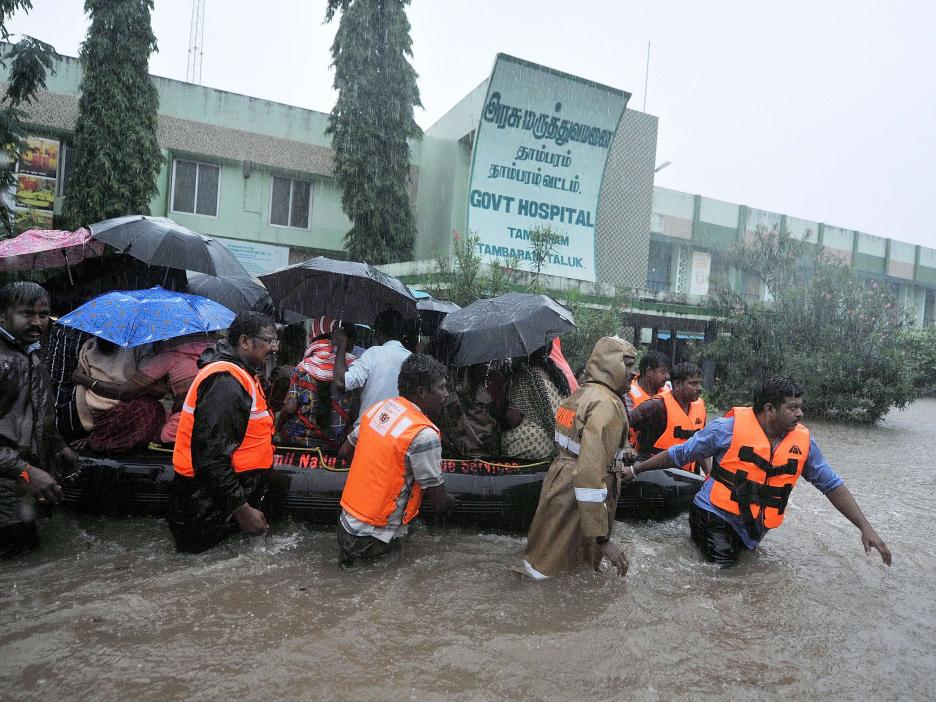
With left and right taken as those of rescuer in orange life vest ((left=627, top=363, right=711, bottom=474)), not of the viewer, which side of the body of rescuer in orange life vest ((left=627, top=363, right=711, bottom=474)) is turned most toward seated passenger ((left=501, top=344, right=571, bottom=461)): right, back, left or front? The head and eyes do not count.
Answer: right

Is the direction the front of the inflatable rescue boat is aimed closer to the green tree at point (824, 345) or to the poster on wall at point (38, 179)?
the green tree

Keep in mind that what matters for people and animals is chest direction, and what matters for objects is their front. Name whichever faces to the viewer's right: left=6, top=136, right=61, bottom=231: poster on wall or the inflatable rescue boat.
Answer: the inflatable rescue boat

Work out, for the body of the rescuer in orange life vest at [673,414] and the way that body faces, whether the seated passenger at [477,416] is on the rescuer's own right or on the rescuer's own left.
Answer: on the rescuer's own right

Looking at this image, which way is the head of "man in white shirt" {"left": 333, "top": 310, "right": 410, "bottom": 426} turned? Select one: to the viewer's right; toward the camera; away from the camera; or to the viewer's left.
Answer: away from the camera

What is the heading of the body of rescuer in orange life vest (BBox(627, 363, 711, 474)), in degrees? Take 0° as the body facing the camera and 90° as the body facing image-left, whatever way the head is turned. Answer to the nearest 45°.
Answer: approximately 315°

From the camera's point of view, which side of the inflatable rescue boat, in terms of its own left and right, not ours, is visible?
right

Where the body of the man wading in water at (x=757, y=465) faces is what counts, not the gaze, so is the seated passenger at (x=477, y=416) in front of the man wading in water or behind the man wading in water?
behind

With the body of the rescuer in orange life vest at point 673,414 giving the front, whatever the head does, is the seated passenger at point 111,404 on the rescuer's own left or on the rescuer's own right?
on the rescuer's own right
